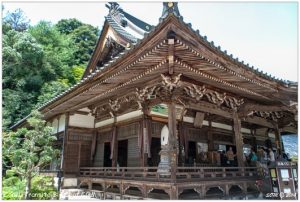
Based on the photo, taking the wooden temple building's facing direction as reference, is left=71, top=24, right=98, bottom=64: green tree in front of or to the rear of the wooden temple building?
to the rear

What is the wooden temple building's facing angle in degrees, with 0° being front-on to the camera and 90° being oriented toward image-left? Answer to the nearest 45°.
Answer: approximately 315°

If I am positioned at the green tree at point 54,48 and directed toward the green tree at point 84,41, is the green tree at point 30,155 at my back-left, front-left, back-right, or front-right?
back-right
